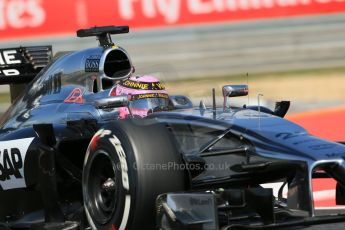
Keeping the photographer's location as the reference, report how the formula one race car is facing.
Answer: facing the viewer and to the right of the viewer
